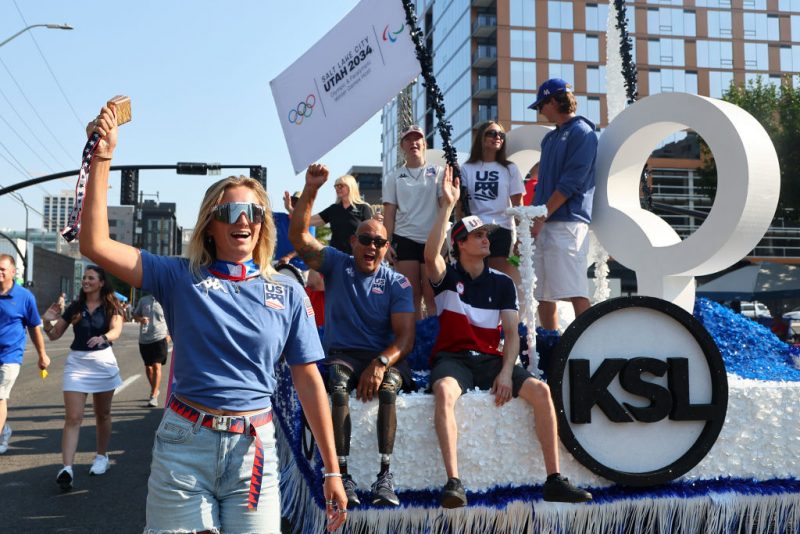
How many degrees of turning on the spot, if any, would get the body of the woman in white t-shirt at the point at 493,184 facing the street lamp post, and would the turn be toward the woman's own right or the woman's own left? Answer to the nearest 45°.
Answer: approximately 135° to the woman's own right

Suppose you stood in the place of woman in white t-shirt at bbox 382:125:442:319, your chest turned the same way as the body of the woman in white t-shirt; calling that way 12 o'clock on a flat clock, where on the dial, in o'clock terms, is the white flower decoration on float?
The white flower decoration on float is roughly at 11 o'clock from the woman in white t-shirt.

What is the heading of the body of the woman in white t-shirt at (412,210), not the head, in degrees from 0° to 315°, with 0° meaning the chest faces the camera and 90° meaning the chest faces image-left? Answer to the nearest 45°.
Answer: approximately 0°

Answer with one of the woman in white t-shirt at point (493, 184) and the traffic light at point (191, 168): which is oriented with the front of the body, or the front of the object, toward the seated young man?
the woman in white t-shirt

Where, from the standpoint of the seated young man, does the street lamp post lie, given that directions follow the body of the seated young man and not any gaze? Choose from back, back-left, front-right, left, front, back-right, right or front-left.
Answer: back-right

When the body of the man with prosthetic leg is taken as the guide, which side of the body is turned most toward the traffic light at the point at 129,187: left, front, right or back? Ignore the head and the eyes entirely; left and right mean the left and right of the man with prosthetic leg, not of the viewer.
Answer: back

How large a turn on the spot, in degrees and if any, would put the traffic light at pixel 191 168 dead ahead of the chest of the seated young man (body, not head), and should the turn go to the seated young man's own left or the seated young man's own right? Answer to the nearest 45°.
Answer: approximately 135° to the seated young man's own right

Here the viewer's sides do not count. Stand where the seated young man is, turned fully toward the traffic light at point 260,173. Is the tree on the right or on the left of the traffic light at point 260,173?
right
